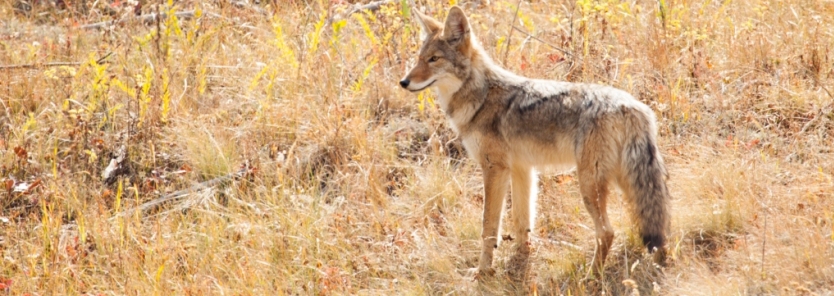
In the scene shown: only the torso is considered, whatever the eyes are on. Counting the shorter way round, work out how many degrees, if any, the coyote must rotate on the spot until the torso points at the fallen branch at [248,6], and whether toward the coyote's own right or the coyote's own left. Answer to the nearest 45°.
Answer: approximately 45° to the coyote's own right

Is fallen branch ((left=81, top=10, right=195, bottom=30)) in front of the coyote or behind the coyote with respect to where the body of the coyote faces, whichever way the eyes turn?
in front

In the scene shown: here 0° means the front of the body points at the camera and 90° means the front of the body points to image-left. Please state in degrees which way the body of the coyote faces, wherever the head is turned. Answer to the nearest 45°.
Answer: approximately 90°

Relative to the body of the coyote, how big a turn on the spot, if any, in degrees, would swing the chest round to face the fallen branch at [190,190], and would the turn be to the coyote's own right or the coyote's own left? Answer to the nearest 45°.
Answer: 0° — it already faces it
